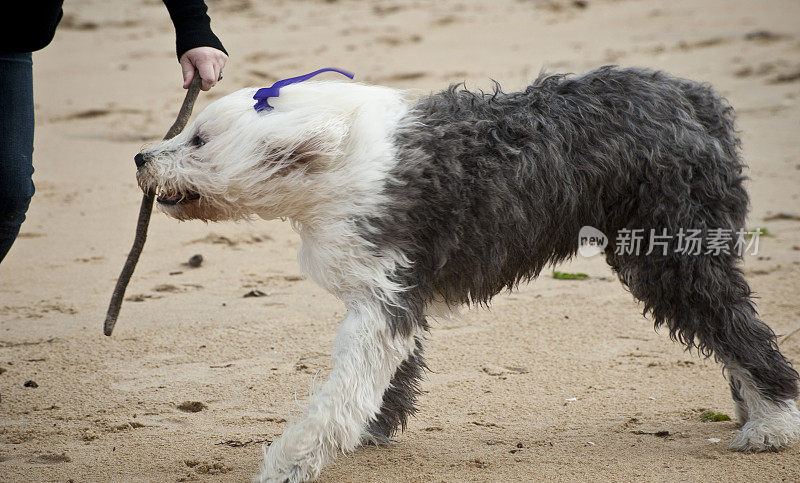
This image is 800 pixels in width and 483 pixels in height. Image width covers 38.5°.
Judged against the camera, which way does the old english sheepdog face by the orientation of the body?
to the viewer's left
